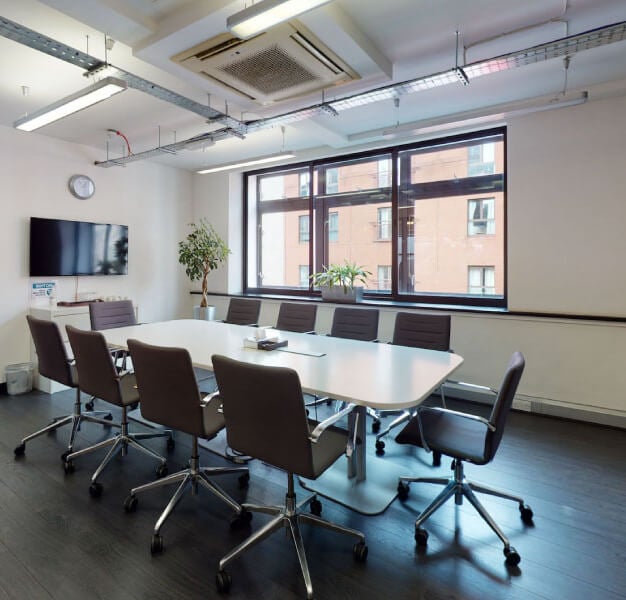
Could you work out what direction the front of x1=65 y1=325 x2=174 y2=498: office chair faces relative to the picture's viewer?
facing away from the viewer and to the right of the viewer

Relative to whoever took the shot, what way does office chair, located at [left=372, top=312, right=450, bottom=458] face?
facing the viewer and to the left of the viewer

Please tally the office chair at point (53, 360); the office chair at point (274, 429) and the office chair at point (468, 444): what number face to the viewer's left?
1

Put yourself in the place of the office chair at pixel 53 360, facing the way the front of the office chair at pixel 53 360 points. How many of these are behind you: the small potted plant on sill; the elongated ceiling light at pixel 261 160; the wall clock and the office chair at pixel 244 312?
0

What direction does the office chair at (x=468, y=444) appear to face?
to the viewer's left

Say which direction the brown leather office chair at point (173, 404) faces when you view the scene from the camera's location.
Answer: facing away from the viewer and to the right of the viewer

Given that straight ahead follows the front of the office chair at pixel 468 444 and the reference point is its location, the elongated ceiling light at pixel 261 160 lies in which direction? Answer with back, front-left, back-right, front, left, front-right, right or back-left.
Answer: front-right

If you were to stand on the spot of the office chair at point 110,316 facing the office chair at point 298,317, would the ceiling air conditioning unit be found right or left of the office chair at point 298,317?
right

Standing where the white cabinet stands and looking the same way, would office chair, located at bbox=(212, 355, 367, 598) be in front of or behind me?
in front

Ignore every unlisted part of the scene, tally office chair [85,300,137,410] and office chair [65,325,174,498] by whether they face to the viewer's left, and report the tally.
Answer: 0

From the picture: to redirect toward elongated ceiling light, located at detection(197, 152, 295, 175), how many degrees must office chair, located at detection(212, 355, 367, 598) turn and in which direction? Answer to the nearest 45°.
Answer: approximately 45° to its left

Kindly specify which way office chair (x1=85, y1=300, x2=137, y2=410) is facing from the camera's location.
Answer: facing the viewer and to the right of the viewer

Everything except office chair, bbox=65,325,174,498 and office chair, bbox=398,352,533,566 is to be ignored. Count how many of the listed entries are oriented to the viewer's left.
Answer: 1

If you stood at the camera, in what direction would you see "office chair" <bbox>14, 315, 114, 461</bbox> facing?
facing away from the viewer and to the right of the viewer

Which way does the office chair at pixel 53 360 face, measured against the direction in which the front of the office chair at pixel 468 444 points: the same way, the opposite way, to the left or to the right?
to the right

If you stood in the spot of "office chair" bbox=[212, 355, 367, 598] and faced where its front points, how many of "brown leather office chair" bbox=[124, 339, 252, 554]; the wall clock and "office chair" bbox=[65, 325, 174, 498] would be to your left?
3

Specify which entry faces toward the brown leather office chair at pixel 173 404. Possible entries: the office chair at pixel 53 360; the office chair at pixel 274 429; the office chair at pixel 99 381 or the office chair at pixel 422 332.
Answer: the office chair at pixel 422 332

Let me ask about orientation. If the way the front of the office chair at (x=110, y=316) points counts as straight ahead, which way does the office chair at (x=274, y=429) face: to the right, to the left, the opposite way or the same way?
to the left

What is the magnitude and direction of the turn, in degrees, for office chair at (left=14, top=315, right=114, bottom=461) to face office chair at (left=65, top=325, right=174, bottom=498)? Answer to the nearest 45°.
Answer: approximately 90° to its right
